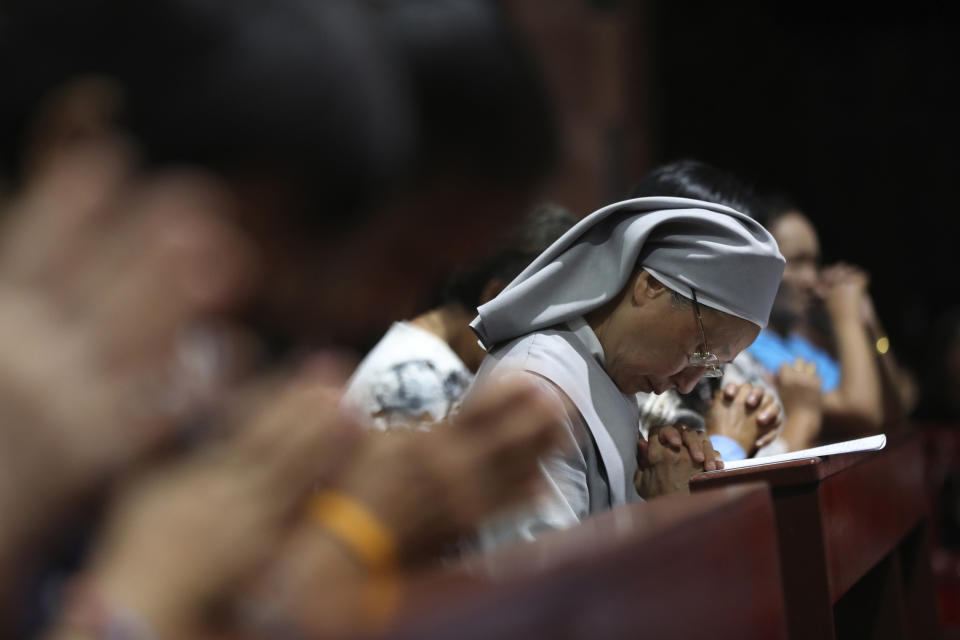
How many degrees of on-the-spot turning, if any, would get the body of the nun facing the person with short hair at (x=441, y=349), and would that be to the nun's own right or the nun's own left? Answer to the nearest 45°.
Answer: approximately 135° to the nun's own left

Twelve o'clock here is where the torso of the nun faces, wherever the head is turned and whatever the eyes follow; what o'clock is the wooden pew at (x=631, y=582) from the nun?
The wooden pew is roughly at 3 o'clock from the nun.

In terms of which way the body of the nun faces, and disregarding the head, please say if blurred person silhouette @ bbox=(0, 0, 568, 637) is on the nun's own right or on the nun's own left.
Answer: on the nun's own right

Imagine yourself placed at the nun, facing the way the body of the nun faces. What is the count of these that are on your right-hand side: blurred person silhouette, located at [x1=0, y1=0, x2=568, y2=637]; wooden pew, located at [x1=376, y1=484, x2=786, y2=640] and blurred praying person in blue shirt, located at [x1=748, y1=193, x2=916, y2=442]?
2

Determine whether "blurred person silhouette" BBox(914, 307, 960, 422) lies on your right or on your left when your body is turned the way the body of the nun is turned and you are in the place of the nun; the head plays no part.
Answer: on your left

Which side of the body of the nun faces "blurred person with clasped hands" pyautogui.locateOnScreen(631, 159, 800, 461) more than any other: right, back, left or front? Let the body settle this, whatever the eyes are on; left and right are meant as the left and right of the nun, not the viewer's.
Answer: left

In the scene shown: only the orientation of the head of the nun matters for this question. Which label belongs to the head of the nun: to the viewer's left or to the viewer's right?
to the viewer's right

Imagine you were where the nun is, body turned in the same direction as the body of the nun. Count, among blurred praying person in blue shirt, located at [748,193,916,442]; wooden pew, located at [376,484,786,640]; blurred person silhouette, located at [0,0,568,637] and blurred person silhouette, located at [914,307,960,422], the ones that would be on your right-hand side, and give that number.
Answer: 2

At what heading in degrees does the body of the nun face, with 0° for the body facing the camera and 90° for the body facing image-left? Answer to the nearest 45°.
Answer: approximately 270°
